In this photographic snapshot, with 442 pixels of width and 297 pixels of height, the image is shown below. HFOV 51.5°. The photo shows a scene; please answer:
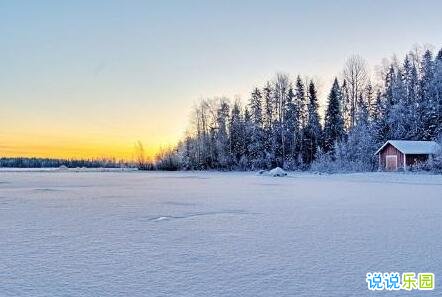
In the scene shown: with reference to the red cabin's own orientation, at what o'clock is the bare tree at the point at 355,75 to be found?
The bare tree is roughly at 4 o'clock from the red cabin.

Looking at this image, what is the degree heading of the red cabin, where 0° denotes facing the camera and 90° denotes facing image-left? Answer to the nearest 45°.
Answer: approximately 45°

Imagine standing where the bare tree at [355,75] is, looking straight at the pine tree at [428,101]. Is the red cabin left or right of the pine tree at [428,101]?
right

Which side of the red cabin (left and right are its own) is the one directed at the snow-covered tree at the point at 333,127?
right

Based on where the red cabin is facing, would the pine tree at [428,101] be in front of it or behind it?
behind
